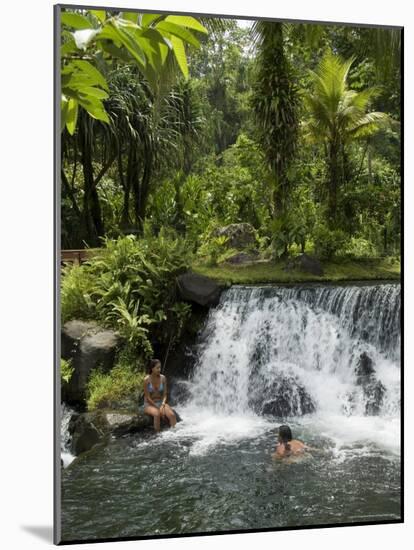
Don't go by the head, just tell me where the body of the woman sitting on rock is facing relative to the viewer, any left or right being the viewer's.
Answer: facing the viewer and to the right of the viewer

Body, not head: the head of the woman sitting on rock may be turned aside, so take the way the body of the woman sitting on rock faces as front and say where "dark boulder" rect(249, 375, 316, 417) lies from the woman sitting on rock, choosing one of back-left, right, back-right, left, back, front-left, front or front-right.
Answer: front-left
